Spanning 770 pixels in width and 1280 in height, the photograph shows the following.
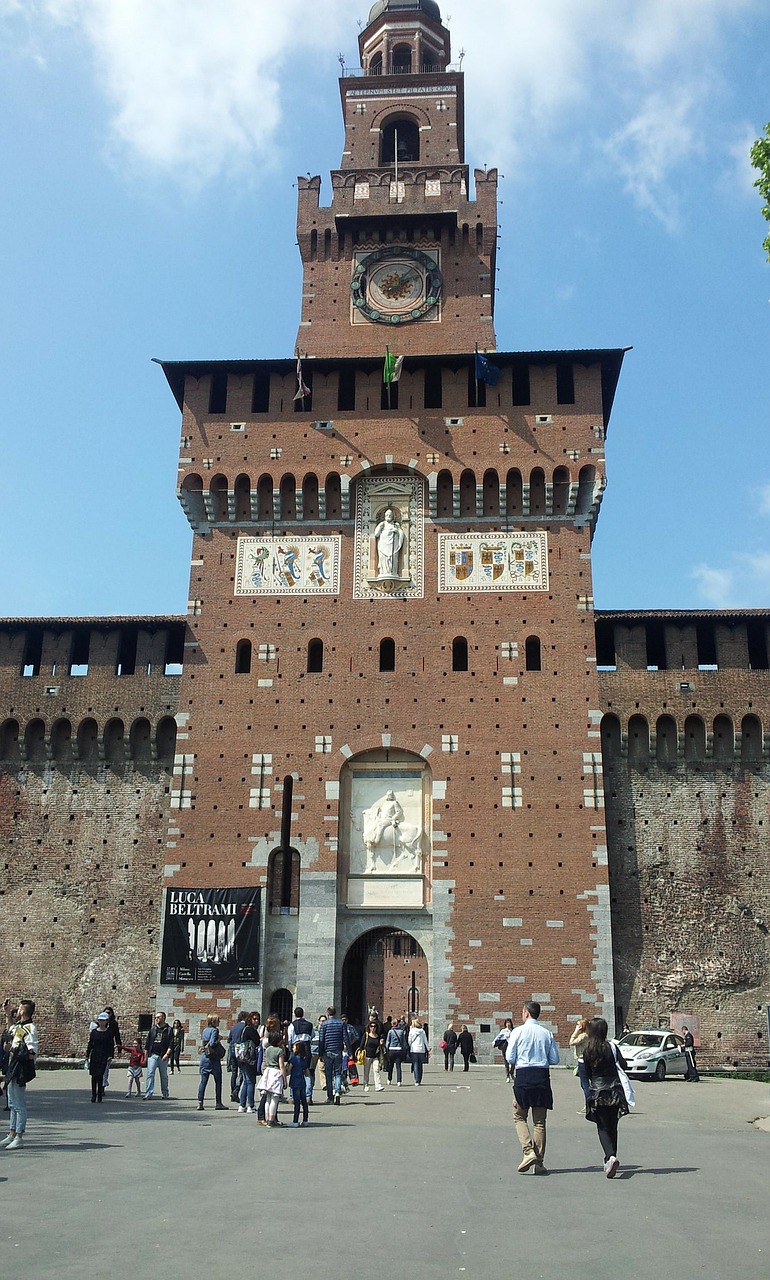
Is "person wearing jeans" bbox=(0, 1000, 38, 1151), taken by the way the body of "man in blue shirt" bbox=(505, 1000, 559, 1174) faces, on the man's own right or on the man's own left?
on the man's own left

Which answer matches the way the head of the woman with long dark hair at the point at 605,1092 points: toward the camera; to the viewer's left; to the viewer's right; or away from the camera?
away from the camera

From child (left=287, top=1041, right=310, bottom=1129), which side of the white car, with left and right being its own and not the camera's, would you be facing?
front

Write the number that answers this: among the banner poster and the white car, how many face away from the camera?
0

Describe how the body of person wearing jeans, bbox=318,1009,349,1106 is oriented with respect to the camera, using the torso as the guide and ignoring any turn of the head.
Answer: away from the camera

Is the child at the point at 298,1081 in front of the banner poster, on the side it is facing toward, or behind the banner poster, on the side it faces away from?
in front

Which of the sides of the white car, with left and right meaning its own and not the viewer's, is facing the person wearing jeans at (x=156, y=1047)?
front

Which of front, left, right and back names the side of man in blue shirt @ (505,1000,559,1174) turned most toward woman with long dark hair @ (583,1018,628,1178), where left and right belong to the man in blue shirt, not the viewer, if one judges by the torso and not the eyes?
right

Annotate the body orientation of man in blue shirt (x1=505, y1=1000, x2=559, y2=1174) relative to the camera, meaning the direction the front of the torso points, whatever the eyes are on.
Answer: away from the camera

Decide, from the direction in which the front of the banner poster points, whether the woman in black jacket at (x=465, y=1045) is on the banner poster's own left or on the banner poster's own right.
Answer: on the banner poster's own left
